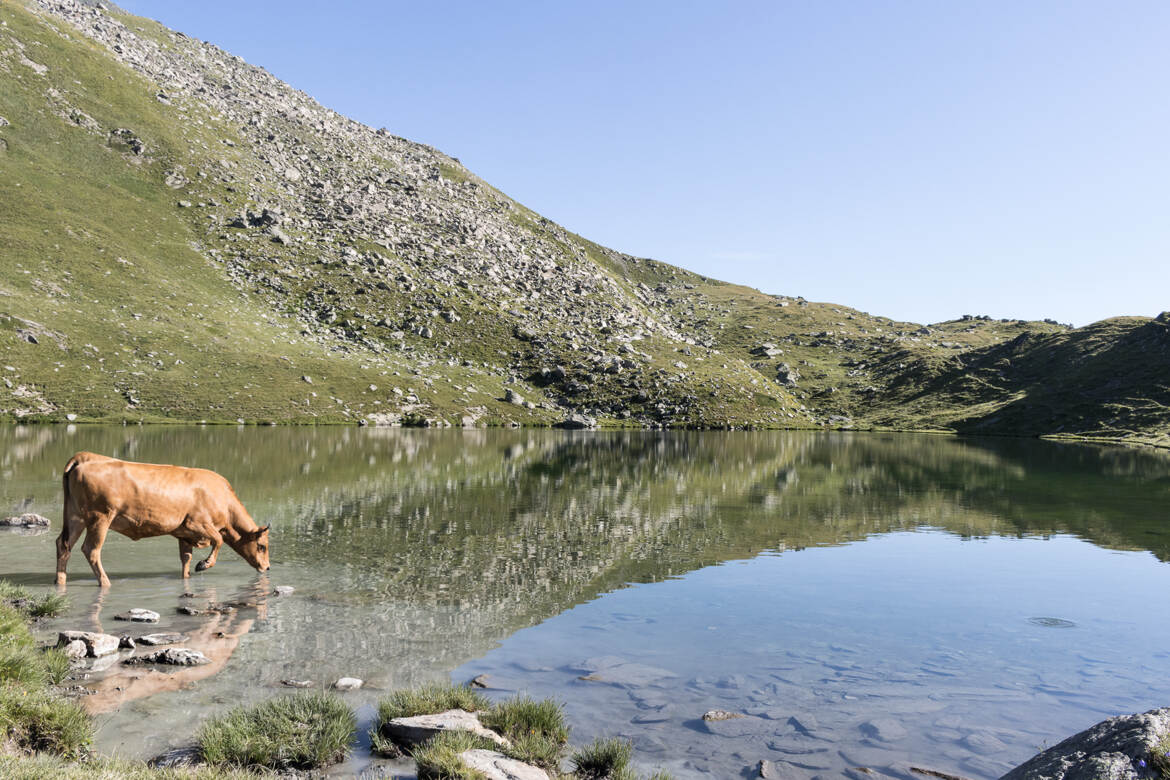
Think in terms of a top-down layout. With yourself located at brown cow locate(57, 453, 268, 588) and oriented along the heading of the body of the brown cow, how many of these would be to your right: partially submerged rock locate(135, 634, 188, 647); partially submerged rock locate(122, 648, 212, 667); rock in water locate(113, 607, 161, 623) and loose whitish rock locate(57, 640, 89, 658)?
4

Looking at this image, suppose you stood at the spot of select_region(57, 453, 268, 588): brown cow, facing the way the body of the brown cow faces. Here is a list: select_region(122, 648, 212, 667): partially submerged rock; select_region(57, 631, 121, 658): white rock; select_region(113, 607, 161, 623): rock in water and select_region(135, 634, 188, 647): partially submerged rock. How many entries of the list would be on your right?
4

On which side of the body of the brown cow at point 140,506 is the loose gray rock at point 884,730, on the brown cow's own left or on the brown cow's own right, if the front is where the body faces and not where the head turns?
on the brown cow's own right

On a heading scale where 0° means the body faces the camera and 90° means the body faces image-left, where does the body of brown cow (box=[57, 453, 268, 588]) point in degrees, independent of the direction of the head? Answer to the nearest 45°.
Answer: approximately 270°

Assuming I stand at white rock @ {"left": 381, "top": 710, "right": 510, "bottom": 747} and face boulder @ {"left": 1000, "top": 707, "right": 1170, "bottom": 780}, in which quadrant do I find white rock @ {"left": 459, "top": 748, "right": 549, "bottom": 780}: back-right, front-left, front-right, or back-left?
front-right

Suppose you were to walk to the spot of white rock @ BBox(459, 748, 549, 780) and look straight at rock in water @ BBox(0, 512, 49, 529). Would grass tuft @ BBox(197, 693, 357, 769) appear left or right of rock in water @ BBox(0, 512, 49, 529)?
left

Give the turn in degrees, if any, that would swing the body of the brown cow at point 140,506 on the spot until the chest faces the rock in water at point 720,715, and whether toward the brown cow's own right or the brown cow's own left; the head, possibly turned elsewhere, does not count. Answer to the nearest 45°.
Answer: approximately 45° to the brown cow's own right

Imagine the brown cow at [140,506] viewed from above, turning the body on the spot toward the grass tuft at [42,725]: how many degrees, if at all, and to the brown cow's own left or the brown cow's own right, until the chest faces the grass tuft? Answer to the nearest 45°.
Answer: approximately 90° to the brown cow's own right

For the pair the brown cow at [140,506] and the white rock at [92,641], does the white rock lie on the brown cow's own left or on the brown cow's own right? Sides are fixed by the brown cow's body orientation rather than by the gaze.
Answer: on the brown cow's own right

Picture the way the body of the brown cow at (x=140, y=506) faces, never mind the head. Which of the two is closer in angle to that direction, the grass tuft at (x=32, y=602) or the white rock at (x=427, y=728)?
the white rock

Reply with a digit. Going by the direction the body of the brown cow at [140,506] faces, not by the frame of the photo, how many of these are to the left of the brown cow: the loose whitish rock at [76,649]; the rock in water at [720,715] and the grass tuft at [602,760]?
0

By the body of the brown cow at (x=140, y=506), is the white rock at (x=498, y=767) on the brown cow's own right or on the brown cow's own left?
on the brown cow's own right

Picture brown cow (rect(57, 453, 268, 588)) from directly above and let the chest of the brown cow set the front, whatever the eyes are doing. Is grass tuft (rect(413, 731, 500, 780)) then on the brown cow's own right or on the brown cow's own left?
on the brown cow's own right

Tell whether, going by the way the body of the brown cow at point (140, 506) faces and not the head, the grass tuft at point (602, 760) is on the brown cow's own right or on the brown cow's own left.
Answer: on the brown cow's own right
